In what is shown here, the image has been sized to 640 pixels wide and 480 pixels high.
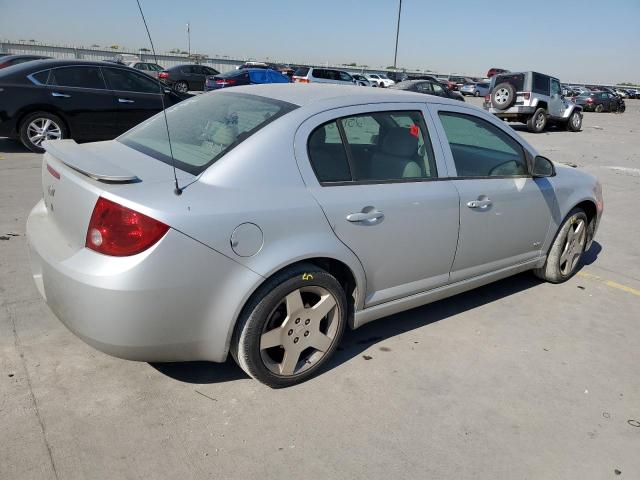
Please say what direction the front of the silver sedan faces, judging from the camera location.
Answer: facing away from the viewer and to the right of the viewer

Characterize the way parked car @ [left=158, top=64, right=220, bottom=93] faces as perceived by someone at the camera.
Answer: facing away from the viewer and to the right of the viewer

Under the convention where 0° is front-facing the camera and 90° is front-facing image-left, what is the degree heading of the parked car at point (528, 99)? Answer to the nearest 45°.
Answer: approximately 225°

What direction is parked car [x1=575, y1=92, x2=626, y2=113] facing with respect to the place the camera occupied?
facing away from the viewer and to the right of the viewer

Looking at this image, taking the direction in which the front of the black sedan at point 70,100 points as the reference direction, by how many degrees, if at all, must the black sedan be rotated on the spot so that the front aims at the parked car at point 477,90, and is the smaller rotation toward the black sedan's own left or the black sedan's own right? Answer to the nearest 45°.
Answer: approximately 45° to the black sedan's own left

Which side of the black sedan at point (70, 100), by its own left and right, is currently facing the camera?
right
